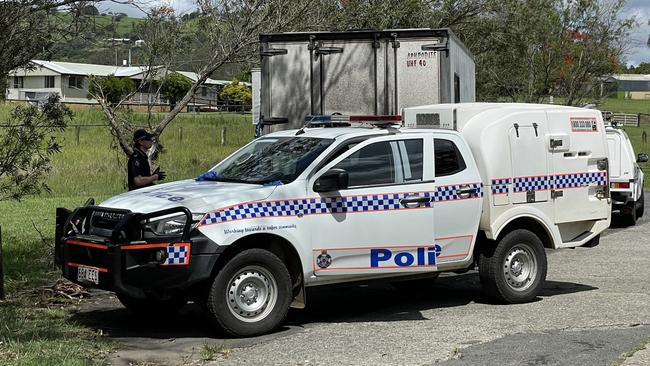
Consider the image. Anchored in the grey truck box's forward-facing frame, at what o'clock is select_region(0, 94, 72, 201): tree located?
The tree is roughly at 8 o'clock from the grey truck box.

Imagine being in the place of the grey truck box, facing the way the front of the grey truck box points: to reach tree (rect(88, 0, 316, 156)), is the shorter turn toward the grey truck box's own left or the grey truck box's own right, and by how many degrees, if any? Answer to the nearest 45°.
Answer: approximately 90° to the grey truck box's own left

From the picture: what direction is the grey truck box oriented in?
away from the camera

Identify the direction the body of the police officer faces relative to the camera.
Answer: to the viewer's right

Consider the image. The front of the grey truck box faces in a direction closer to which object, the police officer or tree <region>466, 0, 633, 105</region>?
the tree

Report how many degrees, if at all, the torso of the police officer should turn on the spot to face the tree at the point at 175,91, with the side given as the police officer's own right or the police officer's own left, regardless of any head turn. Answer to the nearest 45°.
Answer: approximately 90° to the police officer's own left

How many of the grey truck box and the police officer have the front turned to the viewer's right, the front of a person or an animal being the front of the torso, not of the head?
1

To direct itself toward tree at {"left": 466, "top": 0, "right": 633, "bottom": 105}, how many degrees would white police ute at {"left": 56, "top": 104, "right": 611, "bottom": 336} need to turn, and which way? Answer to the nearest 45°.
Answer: approximately 135° to its right

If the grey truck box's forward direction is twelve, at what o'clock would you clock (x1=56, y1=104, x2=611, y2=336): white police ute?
The white police ute is roughly at 6 o'clock from the grey truck box.

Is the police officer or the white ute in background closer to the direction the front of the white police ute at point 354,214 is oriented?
the police officer

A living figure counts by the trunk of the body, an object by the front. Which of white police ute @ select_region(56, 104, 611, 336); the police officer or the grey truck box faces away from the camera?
the grey truck box

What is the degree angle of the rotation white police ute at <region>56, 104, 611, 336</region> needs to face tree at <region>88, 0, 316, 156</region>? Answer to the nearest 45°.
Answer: approximately 90° to its right
